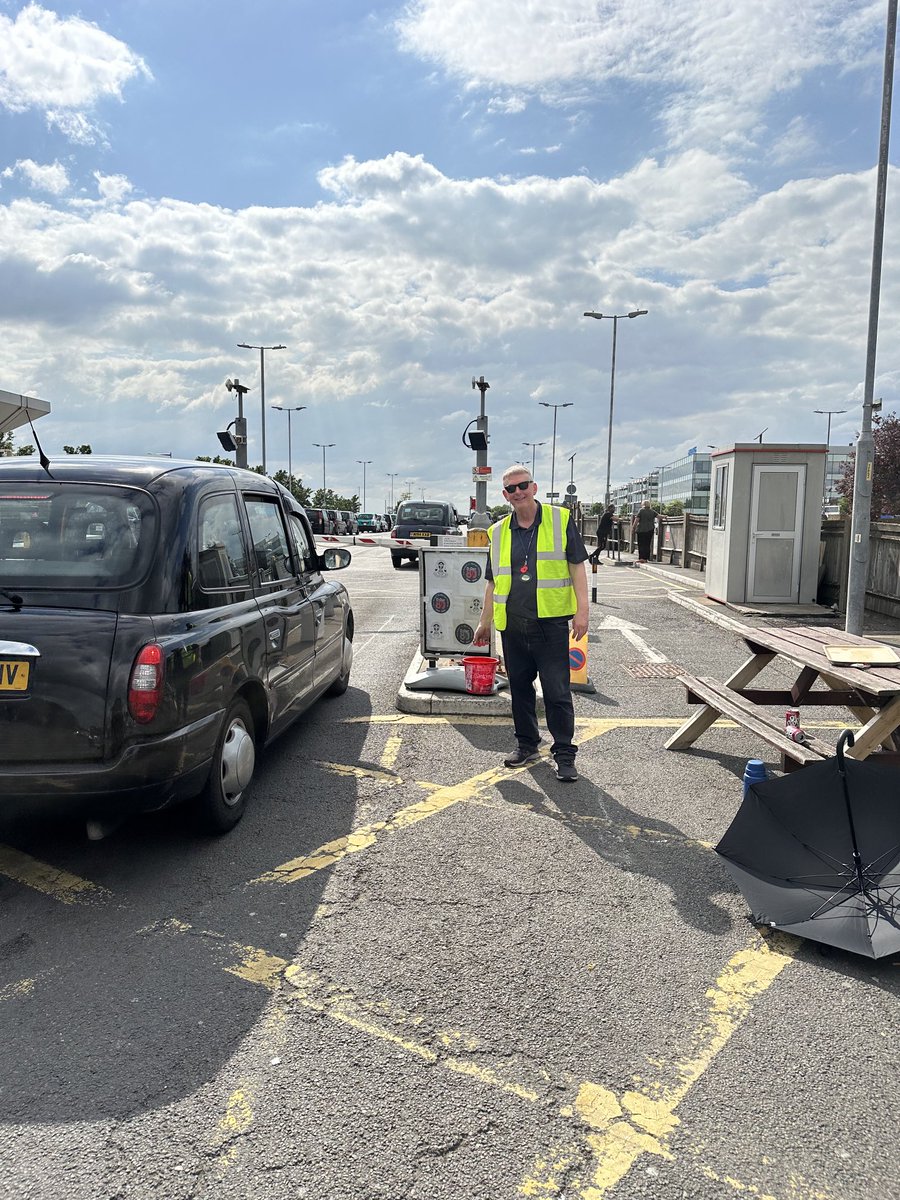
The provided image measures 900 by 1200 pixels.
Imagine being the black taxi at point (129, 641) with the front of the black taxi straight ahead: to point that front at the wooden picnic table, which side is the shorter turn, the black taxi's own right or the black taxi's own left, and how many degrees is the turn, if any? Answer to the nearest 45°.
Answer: approximately 45° to the black taxi's own right

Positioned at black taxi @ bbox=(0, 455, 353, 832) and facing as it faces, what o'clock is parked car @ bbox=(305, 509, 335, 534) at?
The parked car is roughly at 11 o'clock from the black taxi.

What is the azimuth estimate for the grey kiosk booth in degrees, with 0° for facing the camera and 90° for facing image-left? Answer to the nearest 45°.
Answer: approximately 0°

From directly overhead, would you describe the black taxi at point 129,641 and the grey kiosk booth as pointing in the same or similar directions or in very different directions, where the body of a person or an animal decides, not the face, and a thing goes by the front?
very different directions

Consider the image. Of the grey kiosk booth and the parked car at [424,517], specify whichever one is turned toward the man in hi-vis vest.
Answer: the grey kiosk booth
